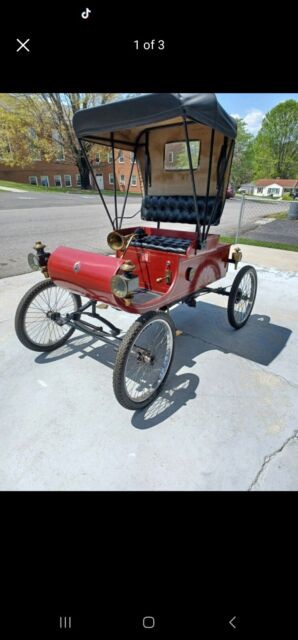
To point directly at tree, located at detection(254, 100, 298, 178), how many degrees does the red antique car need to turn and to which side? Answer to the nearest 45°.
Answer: approximately 180°

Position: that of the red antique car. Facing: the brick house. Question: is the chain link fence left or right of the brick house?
right

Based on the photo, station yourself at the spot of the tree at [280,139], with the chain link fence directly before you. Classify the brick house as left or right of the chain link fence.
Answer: right

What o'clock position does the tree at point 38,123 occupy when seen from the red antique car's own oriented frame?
The tree is roughly at 4 o'clock from the red antique car.

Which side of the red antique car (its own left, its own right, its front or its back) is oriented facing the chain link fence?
back

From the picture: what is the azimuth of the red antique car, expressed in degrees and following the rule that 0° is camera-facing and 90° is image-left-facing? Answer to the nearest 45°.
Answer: approximately 45°
